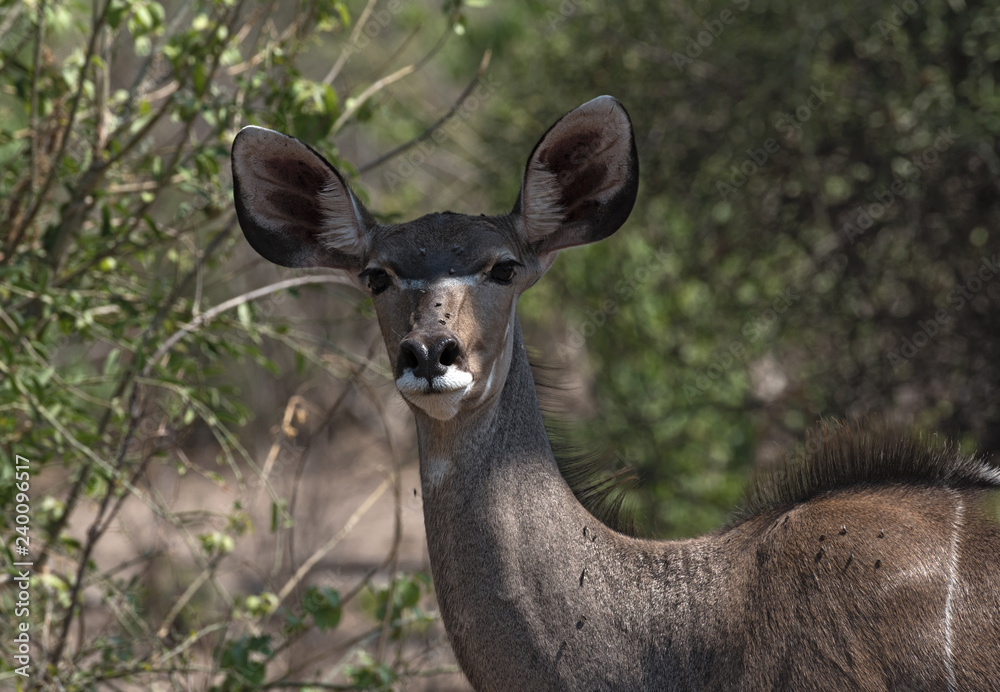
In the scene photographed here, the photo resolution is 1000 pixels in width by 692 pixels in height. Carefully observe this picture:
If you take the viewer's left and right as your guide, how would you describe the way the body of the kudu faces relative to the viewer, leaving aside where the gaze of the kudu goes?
facing to the left of the viewer

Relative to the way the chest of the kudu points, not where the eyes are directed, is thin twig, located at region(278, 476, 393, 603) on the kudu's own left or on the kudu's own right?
on the kudu's own right

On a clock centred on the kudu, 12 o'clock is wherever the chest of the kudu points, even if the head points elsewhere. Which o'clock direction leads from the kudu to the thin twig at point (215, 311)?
The thin twig is roughly at 1 o'clock from the kudu.

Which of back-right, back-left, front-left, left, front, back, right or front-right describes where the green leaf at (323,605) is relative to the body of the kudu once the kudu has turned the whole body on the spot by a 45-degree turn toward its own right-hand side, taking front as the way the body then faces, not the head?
front
